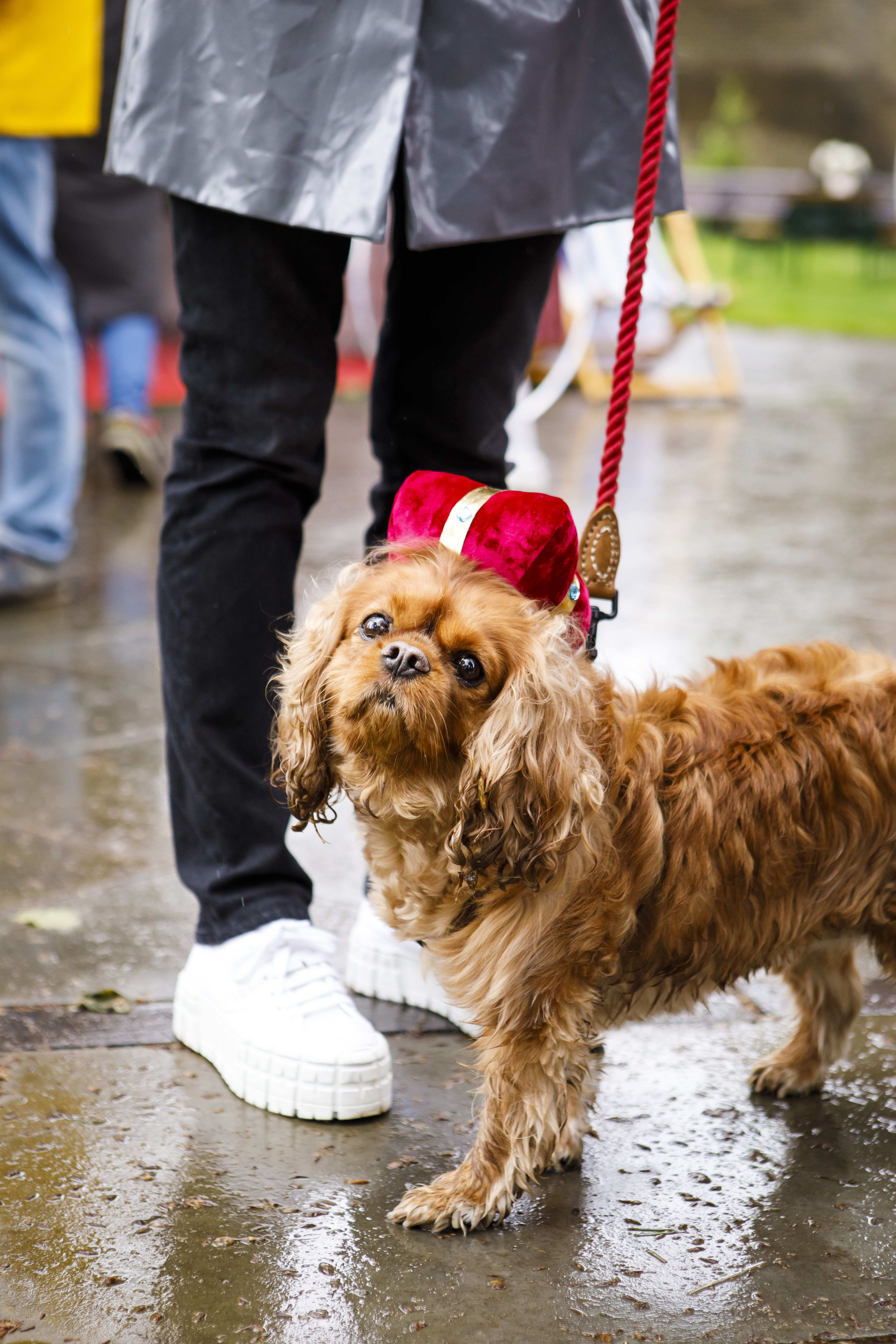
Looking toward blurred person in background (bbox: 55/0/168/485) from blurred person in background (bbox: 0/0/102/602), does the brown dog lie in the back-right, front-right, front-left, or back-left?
back-right

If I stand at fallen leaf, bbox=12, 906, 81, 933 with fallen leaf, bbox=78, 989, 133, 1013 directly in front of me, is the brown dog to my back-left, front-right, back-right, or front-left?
front-left

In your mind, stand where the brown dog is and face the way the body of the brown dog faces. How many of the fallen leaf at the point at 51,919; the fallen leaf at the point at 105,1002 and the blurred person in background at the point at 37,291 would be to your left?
0

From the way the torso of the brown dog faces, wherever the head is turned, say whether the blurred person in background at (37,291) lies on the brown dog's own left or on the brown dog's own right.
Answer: on the brown dog's own right

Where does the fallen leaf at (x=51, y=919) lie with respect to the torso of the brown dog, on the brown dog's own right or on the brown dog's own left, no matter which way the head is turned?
on the brown dog's own right

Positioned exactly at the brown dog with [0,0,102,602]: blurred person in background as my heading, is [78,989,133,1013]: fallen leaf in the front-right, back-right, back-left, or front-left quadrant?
front-left

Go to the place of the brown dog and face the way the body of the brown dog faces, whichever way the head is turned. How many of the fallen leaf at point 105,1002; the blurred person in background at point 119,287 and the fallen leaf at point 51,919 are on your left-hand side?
0

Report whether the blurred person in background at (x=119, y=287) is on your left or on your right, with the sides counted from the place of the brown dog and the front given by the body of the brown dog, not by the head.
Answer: on your right

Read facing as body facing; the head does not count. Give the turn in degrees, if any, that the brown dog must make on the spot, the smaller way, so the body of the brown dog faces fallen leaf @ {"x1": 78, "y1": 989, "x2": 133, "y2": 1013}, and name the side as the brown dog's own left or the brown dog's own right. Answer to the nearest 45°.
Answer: approximately 90° to the brown dog's own right

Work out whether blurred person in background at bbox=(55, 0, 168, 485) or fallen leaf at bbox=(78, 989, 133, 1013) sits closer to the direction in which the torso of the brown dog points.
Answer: the fallen leaf

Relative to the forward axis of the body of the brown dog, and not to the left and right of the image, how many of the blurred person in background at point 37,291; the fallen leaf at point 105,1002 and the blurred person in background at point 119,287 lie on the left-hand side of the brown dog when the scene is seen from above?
0

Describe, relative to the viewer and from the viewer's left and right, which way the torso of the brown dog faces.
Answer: facing the viewer and to the left of the viewer
